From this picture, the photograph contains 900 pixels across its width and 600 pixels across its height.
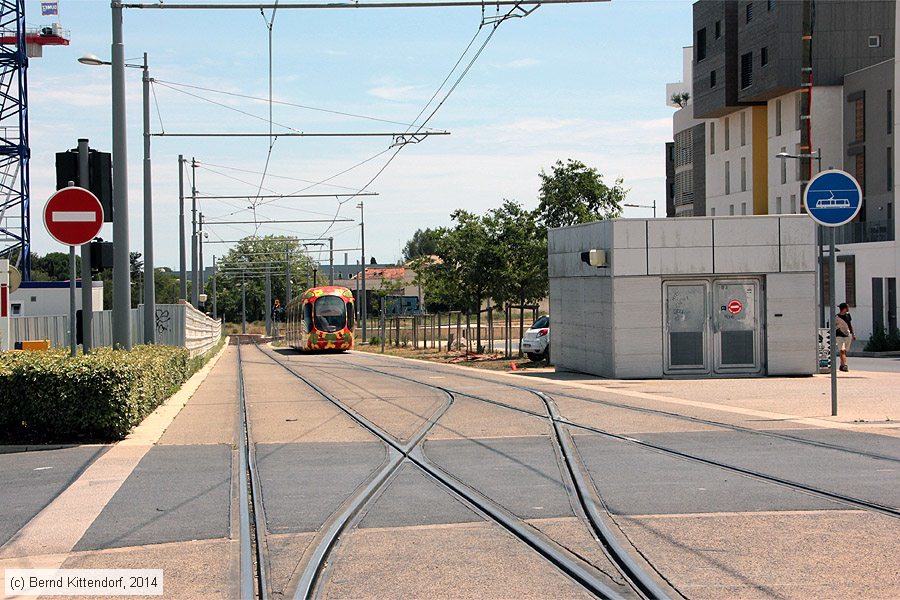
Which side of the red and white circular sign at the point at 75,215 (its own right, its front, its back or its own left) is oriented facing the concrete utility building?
left

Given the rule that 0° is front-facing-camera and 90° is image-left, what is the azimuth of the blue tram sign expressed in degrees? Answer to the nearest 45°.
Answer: approximately 0°

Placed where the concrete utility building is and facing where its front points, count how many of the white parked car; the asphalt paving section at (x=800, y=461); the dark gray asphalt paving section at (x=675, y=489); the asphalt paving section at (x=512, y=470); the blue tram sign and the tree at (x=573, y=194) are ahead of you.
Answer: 4

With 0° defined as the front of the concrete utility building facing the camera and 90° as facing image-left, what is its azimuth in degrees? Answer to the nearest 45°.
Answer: approximately 0°

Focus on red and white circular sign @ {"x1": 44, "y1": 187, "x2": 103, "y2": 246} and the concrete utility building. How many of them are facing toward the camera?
2

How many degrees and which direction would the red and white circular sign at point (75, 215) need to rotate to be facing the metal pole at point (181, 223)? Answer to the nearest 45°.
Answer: approximately 180°
